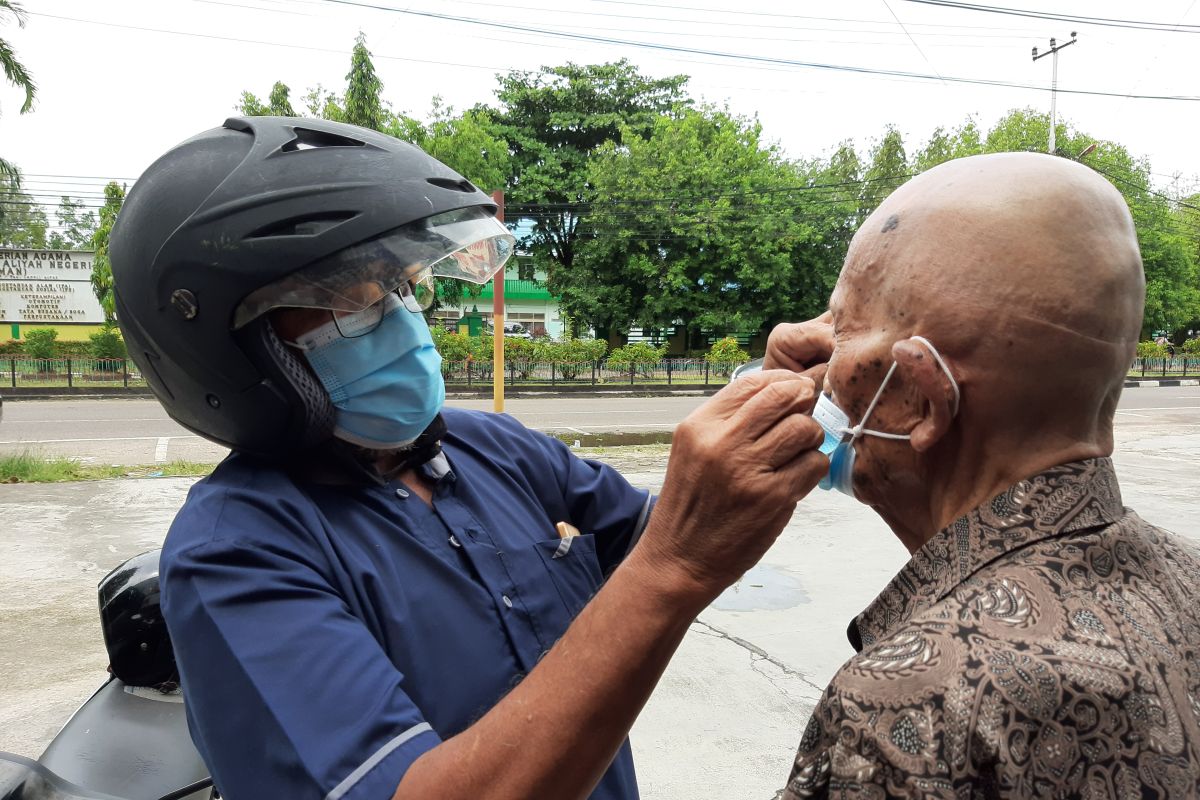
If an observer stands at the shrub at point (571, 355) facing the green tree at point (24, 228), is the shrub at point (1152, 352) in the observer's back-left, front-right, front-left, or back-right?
back-right

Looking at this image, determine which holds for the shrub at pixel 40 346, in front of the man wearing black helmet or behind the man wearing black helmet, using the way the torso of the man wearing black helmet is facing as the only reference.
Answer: behind

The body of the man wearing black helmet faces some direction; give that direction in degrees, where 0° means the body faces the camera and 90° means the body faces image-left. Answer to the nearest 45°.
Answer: approximately 315°

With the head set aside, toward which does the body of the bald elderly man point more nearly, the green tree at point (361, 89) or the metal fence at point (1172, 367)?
the green tree

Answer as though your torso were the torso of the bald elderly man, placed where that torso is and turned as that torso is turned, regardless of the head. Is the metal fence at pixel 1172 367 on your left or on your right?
on your right

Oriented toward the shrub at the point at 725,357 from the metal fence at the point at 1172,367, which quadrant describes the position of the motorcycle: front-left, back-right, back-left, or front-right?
front-left

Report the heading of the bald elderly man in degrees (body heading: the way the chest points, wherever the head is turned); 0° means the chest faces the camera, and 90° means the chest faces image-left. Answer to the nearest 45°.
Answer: approximately 135°

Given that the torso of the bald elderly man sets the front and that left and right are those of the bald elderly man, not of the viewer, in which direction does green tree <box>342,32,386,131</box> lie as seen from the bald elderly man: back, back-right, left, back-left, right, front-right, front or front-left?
front

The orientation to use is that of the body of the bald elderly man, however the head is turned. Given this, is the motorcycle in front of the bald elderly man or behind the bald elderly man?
in front

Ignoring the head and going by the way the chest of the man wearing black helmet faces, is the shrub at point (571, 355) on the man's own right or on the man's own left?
on the man's own left

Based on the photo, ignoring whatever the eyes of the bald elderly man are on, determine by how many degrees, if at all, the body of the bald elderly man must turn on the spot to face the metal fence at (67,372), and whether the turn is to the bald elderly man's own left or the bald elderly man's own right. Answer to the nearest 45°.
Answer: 0° — they already face it

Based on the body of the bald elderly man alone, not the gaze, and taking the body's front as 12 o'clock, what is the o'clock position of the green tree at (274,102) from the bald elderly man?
The green tree is roughly at 12 o'clock from the bald elderly man.
